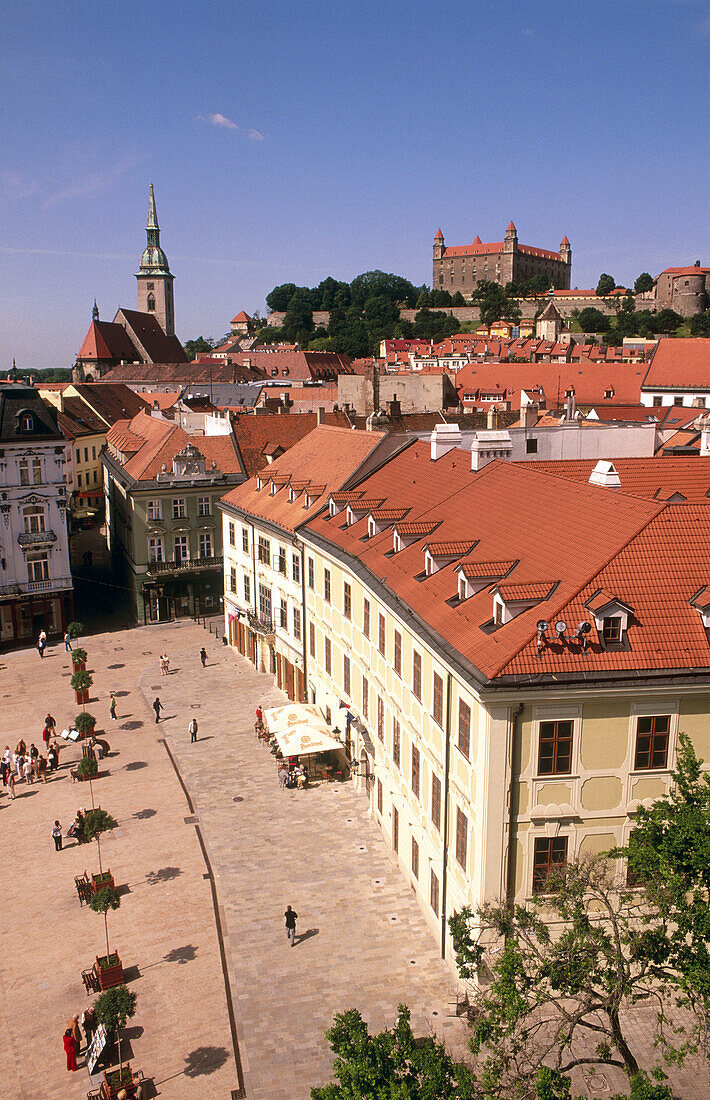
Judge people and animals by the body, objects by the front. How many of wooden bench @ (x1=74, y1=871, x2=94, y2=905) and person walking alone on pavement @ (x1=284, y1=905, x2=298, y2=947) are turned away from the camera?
1

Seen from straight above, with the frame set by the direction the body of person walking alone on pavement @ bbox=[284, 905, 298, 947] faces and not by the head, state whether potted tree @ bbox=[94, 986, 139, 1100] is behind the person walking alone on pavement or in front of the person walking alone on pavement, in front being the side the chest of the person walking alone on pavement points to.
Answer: behind

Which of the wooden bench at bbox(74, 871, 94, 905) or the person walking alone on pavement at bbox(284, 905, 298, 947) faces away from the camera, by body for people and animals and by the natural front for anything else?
the person walking alone on pavement

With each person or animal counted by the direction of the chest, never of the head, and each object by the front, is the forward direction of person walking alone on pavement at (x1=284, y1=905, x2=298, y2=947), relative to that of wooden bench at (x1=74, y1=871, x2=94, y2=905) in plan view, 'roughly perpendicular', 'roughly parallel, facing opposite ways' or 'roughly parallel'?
roughly perpendicular

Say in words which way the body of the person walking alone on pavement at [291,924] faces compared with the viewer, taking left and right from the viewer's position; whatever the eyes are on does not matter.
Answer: facing away from the viewer

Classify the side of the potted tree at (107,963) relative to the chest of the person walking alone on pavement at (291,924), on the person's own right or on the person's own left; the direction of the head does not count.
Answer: on the person's own left

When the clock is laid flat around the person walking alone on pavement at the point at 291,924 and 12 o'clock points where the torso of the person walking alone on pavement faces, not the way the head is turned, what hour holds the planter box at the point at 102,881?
The planter box is roughly at 10 o'clock from the person walking alone on pavement.

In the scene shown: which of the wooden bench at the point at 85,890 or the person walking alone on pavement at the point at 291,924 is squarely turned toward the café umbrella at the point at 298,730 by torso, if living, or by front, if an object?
the person walking alone on pavement
